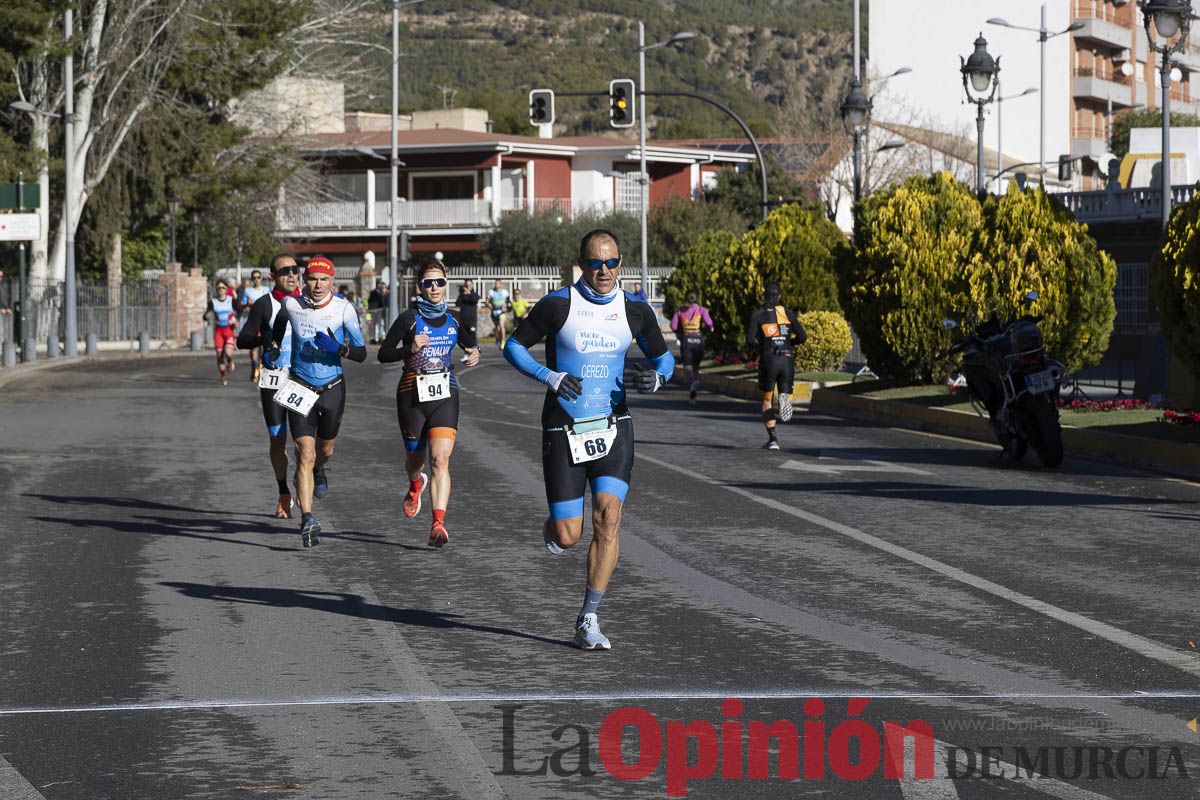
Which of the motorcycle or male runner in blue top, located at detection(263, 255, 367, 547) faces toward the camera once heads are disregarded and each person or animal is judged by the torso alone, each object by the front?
the male runner in blue top

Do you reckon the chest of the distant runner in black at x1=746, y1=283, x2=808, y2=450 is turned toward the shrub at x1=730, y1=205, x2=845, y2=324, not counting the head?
yes

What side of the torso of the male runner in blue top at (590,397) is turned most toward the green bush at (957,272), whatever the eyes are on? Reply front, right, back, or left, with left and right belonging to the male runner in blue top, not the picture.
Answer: back

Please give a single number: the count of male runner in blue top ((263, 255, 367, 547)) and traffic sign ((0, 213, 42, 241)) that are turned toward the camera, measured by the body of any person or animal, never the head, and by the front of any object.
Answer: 2

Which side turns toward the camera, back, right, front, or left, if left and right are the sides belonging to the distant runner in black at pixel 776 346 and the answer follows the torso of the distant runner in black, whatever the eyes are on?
back

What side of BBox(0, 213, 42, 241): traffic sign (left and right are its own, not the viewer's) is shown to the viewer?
front

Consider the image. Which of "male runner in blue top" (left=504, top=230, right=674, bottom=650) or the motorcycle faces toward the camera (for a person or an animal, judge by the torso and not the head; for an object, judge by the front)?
the male runner in blue top

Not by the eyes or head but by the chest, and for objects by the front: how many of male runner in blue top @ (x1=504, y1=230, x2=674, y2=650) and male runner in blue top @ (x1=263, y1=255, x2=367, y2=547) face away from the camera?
0

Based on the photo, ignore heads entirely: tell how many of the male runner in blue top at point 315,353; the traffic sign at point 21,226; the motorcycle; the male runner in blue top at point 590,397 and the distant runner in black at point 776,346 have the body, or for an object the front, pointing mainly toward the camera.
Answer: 3

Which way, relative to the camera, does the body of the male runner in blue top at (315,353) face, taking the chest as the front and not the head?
toward the camera

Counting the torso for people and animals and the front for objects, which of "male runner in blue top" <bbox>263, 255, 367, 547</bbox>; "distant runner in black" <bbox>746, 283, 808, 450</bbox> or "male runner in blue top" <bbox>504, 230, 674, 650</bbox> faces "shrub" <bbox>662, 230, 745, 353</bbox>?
the distant runner in black

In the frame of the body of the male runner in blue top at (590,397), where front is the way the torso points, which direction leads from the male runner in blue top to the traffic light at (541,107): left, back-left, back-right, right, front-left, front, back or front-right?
back

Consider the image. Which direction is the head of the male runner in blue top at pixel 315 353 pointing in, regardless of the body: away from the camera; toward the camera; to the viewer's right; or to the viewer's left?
toward the camera

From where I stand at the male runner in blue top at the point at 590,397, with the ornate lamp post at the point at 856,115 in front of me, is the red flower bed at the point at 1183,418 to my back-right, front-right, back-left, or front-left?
front-right

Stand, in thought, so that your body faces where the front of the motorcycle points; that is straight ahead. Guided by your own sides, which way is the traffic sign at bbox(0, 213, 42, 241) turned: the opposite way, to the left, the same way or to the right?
the opposite way
